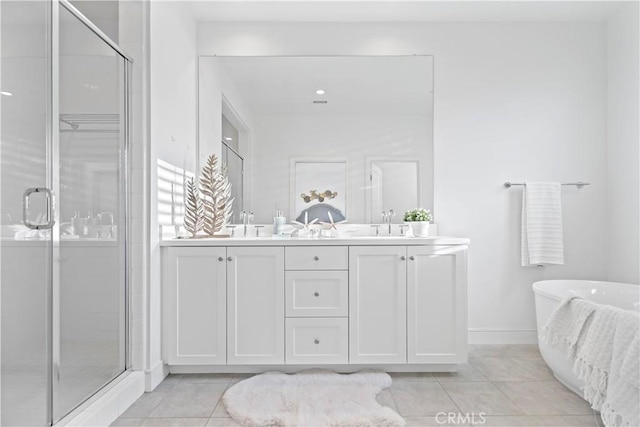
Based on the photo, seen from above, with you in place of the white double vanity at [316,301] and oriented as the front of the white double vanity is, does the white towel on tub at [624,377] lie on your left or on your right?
on your left

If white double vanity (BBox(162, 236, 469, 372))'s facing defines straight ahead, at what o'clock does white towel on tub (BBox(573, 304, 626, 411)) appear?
The white towel on tub is roughly at 10 o'clock from the white double vanity.

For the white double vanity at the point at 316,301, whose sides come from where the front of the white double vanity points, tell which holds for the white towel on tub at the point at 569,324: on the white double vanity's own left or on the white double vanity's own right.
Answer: on the white double vanity's own left

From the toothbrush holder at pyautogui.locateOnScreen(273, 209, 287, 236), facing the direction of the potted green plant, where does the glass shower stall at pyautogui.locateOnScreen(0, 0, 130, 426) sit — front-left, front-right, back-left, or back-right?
back-right

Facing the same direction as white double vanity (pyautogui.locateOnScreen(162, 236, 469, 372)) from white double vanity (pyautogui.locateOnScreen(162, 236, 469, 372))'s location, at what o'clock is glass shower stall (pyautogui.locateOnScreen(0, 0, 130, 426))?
The glass shower stall is roughly at 2 o'clock from the white double vanity.

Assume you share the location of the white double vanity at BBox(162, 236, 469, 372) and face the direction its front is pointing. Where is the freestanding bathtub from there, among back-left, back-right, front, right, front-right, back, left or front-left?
left

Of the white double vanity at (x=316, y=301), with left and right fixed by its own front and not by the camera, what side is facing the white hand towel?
left

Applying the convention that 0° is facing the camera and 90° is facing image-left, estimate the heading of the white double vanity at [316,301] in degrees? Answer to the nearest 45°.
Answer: approximately 0°
